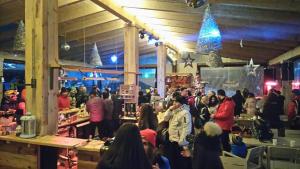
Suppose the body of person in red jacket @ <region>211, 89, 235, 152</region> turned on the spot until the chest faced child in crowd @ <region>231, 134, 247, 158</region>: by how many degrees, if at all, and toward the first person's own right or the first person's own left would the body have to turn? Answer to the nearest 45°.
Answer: approximately 90° to the first person's own left

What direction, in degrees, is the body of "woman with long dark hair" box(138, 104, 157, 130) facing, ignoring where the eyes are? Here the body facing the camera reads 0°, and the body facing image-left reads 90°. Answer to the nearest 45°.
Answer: approximately 180°

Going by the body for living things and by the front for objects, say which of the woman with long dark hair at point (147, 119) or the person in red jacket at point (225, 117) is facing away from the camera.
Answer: the woman with long dark hair

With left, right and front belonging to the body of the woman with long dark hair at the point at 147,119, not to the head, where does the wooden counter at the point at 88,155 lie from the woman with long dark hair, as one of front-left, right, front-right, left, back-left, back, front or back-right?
back-left

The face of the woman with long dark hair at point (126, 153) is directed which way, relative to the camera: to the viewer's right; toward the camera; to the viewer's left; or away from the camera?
away from the camera

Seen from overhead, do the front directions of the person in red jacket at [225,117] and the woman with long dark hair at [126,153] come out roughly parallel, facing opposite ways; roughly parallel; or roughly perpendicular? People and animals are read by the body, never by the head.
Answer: roughly perpendicular

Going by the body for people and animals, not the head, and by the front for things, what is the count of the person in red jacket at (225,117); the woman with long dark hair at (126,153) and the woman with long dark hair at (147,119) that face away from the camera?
2

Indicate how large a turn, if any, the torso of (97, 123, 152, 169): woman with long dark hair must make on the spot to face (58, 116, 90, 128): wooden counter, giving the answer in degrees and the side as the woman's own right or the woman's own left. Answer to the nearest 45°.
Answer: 0° — they already face it

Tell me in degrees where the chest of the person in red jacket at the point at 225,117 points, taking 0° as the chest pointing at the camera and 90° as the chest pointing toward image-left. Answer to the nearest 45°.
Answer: approximately 90°

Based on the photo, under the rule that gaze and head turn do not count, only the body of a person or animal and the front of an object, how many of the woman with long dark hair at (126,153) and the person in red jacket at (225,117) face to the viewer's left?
1

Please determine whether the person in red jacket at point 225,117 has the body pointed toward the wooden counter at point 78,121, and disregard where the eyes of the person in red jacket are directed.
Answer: yes

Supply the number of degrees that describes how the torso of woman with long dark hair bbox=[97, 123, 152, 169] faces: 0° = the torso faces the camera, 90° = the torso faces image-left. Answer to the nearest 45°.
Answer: approximately 180°

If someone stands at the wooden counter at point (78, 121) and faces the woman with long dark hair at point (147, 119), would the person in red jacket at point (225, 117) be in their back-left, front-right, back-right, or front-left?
front-left
